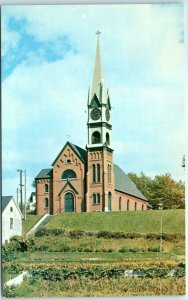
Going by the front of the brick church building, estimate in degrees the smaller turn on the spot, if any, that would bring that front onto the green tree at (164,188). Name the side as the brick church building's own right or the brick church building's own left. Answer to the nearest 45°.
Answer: approximately 135° to the brick church building's own left

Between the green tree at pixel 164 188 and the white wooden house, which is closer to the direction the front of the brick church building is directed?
the white wooden house

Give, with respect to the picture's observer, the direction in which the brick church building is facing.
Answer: facing the viewer and to the left of the viewer

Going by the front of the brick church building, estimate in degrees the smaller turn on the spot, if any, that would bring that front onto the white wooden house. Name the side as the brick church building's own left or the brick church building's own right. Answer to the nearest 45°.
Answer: approximately 45° to the brick church building's own right
